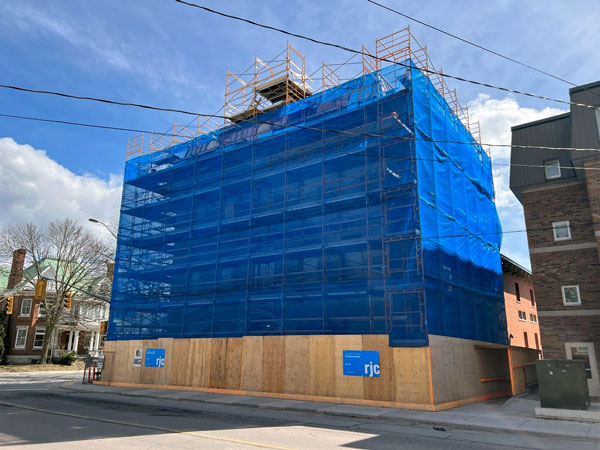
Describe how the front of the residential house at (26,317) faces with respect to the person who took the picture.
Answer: facing the viewer and to the right of the viewer

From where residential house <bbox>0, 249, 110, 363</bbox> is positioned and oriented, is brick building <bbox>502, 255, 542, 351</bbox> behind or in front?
in front

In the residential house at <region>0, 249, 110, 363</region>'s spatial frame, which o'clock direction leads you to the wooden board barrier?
The wooden board barrier is roughly at 1 o'clock from the residential house.

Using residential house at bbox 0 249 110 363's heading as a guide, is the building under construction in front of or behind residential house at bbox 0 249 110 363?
in front

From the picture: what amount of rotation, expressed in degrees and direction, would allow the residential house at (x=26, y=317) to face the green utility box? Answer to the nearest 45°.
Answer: approximately 45° to its right

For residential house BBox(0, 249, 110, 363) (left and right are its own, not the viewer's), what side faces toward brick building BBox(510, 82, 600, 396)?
front
